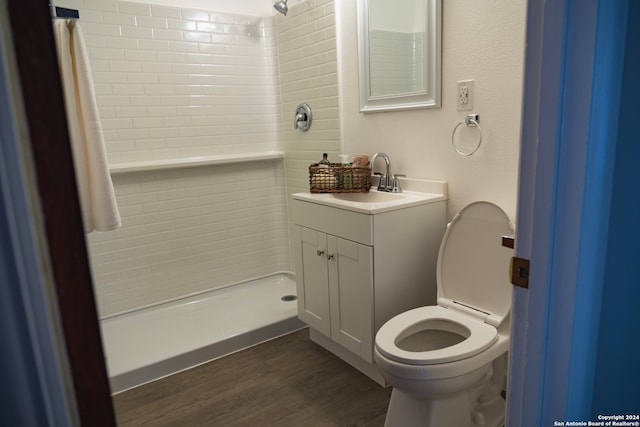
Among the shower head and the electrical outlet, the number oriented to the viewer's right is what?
0

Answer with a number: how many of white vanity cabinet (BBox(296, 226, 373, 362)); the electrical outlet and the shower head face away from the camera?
0

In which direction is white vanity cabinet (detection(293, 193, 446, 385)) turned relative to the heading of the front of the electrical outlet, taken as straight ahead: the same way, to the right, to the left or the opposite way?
the same way

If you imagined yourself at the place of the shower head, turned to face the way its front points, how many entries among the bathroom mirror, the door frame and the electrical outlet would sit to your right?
0

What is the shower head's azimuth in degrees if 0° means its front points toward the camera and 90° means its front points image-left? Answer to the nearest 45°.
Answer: approximately 45°

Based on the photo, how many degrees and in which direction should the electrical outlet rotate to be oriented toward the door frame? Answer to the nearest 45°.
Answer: approximately 45° to its left

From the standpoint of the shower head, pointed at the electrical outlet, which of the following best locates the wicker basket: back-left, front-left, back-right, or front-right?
front-right

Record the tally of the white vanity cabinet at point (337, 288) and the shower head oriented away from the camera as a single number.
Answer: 0

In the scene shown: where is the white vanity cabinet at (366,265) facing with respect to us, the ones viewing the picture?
facing the viewer and to the left of the viewer

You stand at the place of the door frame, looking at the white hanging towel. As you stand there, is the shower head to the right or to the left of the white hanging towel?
right

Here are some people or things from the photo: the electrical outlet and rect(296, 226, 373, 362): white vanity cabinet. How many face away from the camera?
0
